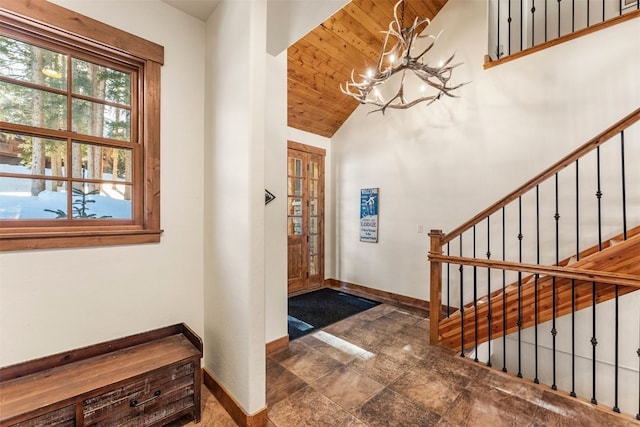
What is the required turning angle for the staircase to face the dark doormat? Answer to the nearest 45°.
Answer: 0° — it already faces it

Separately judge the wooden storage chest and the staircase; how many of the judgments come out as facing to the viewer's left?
1

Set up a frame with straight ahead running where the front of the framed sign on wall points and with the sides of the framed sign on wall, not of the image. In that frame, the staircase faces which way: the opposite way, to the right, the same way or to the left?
to the right

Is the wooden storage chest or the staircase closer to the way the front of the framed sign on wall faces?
the wooden storage chest

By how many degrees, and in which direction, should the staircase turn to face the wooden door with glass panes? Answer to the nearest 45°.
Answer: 0° — it already faces it

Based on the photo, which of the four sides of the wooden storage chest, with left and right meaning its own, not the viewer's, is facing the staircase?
left

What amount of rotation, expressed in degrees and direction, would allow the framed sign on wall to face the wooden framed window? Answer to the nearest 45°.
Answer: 0° — it already faces it

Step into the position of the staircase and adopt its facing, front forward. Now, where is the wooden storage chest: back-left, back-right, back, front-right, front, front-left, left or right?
front-left

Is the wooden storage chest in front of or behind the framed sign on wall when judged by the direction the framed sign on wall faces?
in front

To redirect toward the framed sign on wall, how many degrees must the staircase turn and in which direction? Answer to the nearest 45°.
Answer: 0° — it already faces it

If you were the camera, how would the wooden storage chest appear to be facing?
facing the viewer and to the right of the viewer

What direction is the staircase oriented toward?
to the viewer's left
